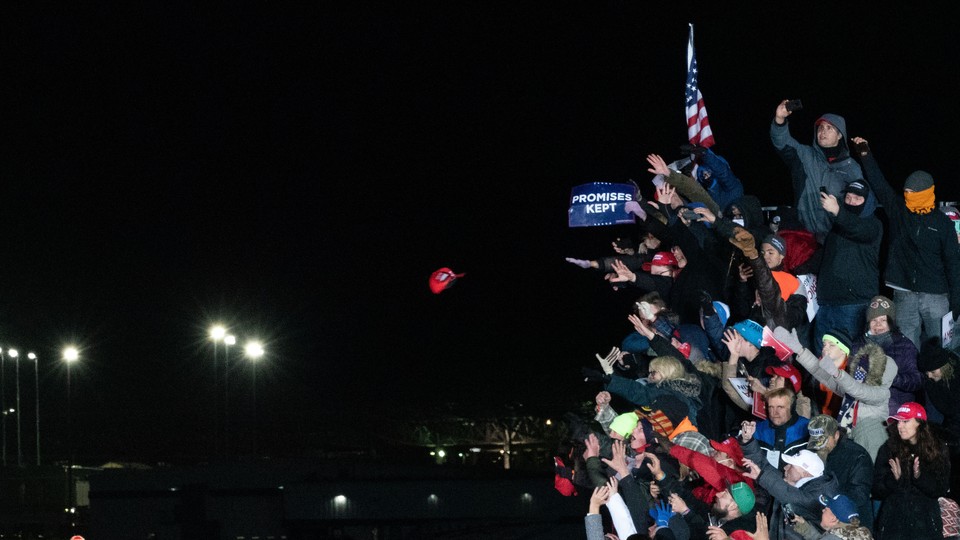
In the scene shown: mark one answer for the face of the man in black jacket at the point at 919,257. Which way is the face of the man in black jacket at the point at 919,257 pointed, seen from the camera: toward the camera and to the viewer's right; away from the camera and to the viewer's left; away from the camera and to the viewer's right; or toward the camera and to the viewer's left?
toward the camera and to the viewer's left

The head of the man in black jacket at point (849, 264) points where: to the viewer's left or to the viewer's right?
to the viewer's left

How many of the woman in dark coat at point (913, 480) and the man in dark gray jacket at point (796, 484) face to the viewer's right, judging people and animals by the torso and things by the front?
0

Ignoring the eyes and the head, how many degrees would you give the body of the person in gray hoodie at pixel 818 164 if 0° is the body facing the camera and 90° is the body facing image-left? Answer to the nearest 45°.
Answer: approximately 45°
